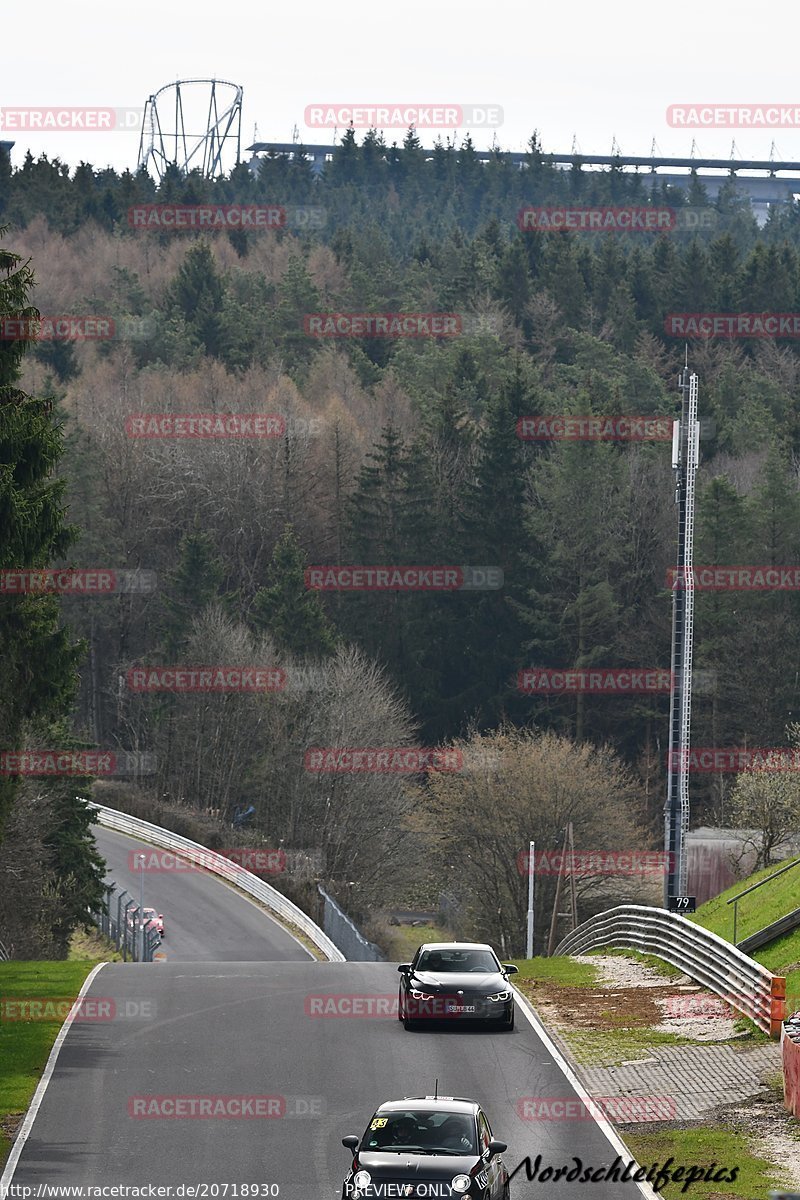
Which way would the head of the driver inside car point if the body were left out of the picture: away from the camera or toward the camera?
toward the camera

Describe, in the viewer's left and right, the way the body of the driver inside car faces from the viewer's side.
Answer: facing the viewer

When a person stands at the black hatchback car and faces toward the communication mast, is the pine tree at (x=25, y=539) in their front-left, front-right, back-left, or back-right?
front-left

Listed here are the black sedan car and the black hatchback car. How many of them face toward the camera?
2

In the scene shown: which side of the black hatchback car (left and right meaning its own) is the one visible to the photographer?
front

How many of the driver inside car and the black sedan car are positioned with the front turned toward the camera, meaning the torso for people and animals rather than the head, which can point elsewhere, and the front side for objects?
2

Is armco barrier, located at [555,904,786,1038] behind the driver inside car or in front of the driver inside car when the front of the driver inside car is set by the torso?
behind

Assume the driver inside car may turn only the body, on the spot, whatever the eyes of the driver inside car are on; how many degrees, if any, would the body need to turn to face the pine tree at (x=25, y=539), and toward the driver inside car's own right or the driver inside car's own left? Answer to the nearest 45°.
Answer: approximately 135° to the driver inside car's own right

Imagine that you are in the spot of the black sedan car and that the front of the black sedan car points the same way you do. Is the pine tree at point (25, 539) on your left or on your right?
on your right

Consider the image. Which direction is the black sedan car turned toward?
toward the camera

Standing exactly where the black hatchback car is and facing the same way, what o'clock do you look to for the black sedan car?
The black sedan car is roughly at 6 o'clock from the black hatchback car.

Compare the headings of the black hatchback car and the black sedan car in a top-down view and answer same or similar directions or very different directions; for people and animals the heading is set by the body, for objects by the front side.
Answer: same or similar directions

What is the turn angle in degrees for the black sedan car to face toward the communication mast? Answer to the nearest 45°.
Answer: approximately 180°

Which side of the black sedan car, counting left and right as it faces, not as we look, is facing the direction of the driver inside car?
front
